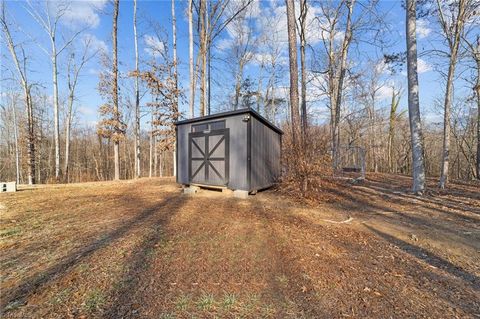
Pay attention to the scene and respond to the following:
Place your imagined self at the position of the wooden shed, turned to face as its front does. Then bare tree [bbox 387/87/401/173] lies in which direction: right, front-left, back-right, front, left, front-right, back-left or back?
back

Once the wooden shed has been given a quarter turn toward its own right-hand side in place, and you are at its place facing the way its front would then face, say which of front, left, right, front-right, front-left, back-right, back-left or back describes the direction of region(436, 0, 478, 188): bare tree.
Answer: back-right
